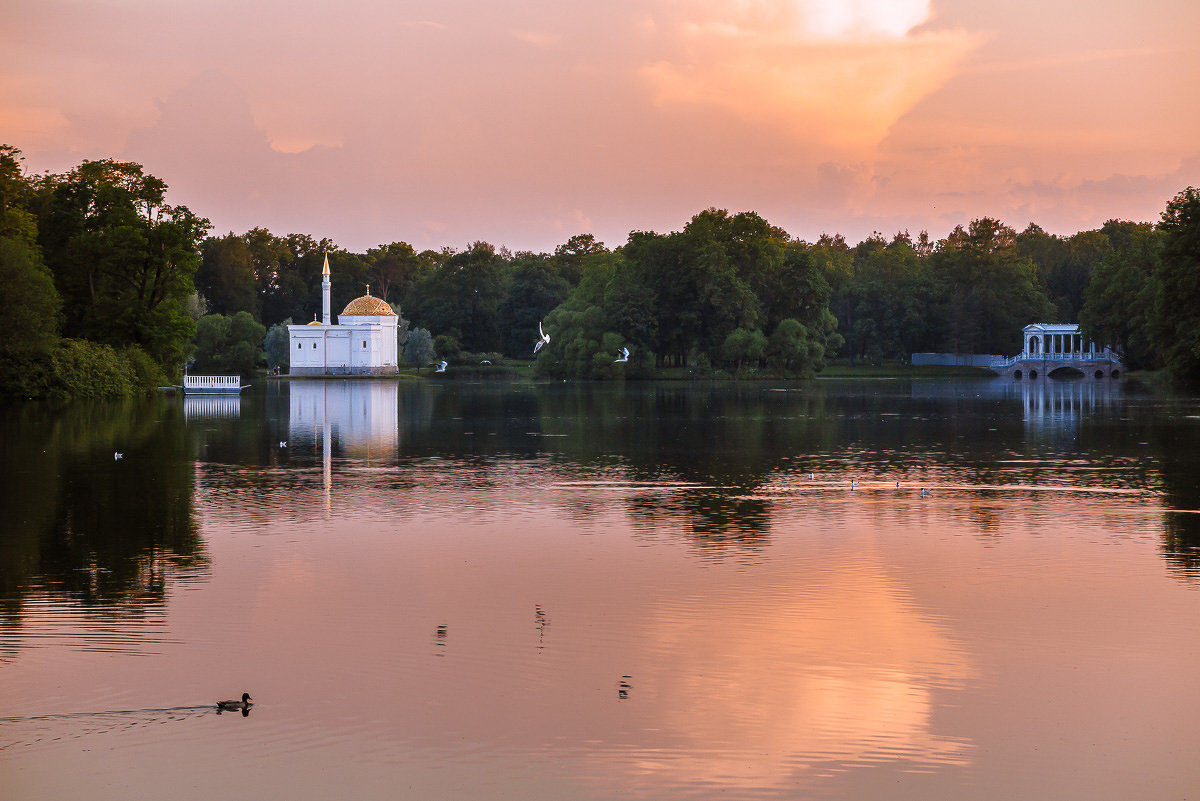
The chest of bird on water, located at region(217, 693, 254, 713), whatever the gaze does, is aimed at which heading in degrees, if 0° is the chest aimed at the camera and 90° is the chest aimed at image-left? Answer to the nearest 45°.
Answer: approximately 270°
